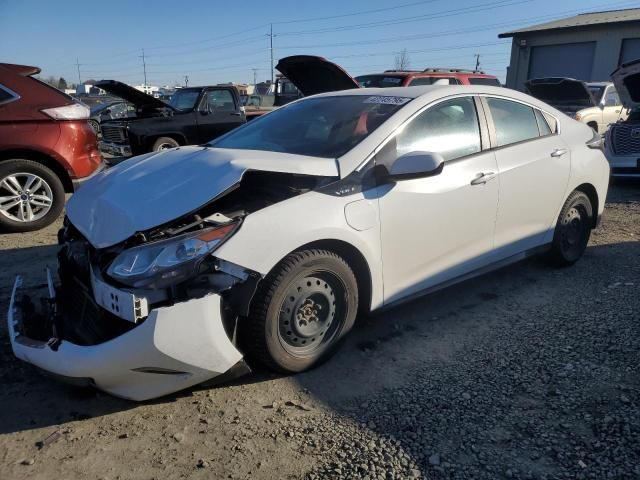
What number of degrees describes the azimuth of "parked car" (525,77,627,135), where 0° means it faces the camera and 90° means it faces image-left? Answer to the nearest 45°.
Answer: approximately 45°

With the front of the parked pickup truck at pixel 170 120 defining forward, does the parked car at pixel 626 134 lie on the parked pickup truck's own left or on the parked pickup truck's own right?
on the parked pickup truck's own left

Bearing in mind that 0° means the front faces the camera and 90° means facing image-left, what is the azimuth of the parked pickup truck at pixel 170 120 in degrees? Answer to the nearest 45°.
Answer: approximately 45°

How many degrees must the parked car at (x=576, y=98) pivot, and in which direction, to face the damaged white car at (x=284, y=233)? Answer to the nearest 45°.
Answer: approximately 45° to its left

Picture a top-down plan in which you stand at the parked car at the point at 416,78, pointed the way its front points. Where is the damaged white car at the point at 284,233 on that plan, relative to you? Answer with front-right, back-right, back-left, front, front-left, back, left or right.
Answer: front-left

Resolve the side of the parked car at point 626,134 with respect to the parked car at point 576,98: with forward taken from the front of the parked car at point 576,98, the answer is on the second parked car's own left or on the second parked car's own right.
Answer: on the second parked car's own left

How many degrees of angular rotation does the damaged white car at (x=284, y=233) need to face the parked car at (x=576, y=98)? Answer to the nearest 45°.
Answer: approximately 180°

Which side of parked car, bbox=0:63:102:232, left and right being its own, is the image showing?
left

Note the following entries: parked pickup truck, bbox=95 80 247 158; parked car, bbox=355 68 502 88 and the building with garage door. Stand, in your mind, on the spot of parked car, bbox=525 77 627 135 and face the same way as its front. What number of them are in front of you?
2

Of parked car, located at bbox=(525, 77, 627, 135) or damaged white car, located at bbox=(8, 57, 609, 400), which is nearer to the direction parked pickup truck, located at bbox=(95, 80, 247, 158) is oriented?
the damaged white car
